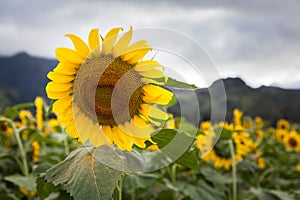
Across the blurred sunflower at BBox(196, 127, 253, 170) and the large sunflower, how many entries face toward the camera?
2

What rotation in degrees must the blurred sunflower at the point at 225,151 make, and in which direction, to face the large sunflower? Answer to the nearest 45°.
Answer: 0° — it already faces it

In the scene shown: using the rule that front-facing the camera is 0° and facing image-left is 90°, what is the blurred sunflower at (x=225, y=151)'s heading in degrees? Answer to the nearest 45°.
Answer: approximately 0°

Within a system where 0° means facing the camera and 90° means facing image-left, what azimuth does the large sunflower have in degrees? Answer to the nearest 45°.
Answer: approximately 0°
